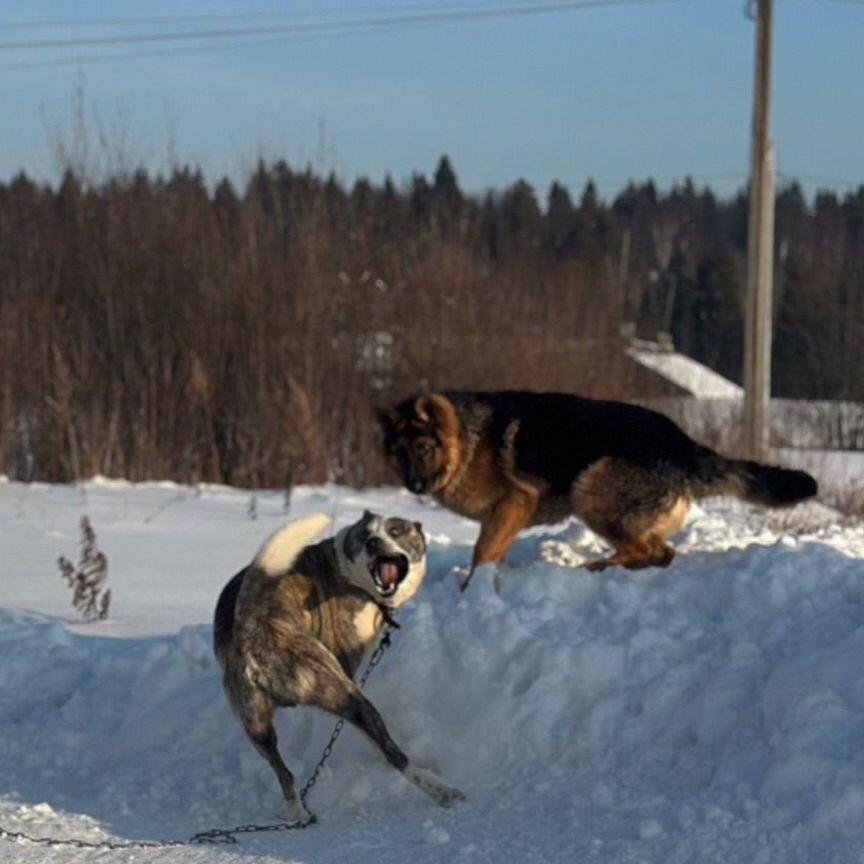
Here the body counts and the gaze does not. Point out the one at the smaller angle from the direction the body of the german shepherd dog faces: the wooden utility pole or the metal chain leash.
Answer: the metal chain leash

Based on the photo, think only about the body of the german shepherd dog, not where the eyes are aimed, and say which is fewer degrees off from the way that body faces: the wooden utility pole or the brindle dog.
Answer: the brindle dog

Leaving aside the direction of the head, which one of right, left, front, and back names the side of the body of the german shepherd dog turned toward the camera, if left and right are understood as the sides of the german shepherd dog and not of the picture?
left

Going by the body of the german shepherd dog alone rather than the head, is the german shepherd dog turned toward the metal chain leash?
no

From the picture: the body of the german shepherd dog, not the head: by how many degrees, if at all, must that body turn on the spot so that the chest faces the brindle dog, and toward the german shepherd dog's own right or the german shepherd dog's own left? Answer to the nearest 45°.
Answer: approximately 90° to the german shepherd dog's own left

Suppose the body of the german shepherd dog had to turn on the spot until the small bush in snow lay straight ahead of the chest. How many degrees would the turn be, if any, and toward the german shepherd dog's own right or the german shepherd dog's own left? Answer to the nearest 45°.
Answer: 0° — it already faces it

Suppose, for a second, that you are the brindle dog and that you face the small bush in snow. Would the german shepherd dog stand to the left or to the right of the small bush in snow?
right

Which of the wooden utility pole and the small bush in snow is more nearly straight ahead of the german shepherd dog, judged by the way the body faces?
the small bush in snow

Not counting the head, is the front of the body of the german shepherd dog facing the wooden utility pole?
no
